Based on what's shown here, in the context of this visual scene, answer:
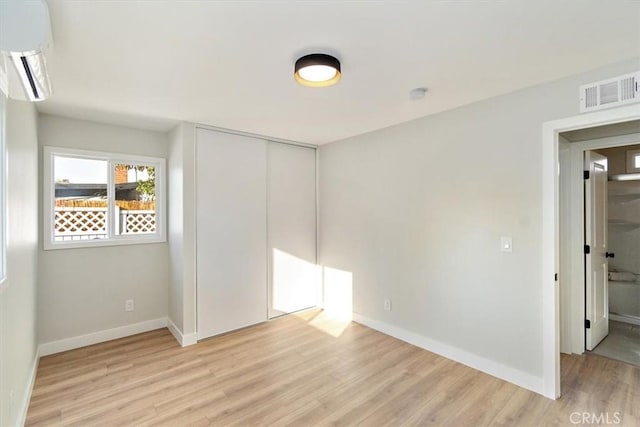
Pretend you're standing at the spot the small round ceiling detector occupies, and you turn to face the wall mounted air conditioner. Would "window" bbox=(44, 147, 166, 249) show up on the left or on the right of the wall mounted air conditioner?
right

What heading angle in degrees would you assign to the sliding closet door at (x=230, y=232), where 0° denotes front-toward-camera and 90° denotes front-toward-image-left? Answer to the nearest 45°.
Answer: approximately 315°

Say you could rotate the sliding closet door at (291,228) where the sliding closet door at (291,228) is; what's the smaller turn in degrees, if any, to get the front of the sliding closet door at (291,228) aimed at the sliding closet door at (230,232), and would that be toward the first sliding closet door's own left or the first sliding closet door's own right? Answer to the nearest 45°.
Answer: approximately 90° to the first sliding closet door's own right

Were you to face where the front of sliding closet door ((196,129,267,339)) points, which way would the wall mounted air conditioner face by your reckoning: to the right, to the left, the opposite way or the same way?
to the left

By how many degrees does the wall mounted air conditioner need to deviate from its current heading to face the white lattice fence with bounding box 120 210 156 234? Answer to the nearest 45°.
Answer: approximately 45° to its left

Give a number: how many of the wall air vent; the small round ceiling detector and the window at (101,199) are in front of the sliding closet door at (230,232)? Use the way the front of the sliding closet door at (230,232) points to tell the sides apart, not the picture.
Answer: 2

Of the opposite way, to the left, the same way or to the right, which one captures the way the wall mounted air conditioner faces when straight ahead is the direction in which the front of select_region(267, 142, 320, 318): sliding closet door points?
to the left

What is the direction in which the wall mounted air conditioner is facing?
to the viewer's right

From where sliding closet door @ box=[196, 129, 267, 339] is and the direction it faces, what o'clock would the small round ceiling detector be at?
The small round ceiling detector is roughly at 12 o'clock from the sliding closet door.

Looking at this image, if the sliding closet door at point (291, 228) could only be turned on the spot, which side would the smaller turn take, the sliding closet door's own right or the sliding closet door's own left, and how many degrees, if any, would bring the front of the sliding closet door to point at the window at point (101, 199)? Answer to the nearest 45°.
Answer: approximately 135° to the sliding closet door's own right

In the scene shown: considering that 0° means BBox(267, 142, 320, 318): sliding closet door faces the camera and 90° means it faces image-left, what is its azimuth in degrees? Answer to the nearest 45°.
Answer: approximately 315°
